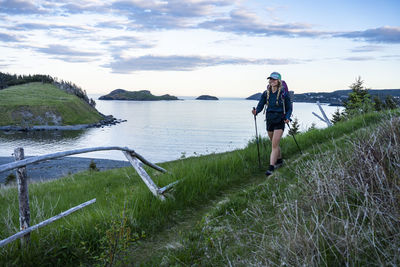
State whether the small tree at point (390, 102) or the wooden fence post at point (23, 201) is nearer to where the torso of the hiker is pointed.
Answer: the wooden fence post

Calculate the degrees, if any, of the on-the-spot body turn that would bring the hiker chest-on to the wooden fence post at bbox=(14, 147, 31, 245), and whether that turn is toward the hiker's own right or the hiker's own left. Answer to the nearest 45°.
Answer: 0° — they already face it

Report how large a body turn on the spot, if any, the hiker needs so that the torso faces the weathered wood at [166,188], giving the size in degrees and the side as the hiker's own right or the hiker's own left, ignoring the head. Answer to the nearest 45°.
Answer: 0° — they already face it

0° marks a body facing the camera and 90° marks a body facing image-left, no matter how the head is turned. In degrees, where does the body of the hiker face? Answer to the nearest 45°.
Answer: approximately 45°

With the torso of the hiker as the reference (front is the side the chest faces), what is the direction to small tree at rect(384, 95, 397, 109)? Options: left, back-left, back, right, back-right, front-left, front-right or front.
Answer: back
